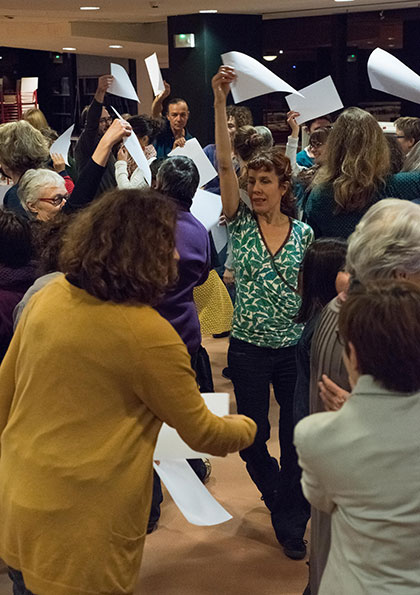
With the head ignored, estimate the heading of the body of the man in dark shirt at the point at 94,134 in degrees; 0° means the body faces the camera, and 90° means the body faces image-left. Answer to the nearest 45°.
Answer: approximately 315°

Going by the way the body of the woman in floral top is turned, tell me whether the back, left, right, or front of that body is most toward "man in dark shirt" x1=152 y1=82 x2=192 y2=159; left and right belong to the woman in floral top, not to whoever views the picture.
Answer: back

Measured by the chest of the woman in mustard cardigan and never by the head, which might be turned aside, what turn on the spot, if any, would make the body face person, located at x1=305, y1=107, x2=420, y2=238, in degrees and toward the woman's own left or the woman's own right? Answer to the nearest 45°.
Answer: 0° — they already face them

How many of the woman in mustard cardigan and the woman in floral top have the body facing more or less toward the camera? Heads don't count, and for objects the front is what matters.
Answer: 1

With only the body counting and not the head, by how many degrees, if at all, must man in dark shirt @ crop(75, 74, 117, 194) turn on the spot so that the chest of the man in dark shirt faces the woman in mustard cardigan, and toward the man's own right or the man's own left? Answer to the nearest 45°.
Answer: approximately 45° to the man's own right

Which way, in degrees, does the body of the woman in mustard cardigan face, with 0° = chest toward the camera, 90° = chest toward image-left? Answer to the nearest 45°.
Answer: approximately 225°

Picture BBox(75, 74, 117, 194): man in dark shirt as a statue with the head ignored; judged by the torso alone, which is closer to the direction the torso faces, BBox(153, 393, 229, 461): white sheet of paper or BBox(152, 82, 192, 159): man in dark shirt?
the white sheet of paper
